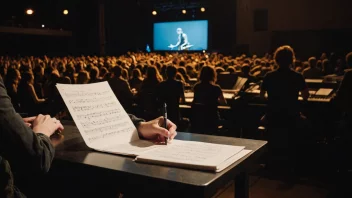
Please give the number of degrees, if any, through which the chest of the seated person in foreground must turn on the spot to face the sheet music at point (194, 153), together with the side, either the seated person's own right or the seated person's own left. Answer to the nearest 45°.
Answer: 0° — they already face it

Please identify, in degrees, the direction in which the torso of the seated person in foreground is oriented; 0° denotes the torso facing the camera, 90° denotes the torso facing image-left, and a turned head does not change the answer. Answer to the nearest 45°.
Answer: approximately 270°
